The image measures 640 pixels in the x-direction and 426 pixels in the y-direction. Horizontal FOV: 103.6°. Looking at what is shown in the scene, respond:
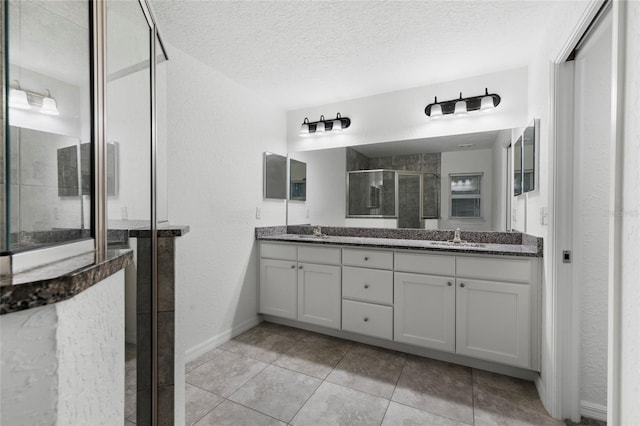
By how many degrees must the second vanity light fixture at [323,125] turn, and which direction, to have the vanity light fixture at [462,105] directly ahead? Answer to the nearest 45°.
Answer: approximately 90° to its left

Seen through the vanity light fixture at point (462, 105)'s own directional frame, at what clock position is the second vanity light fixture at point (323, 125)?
The second vanity light fixture is roughly at 3 o'clock from the vanity light fixture.
